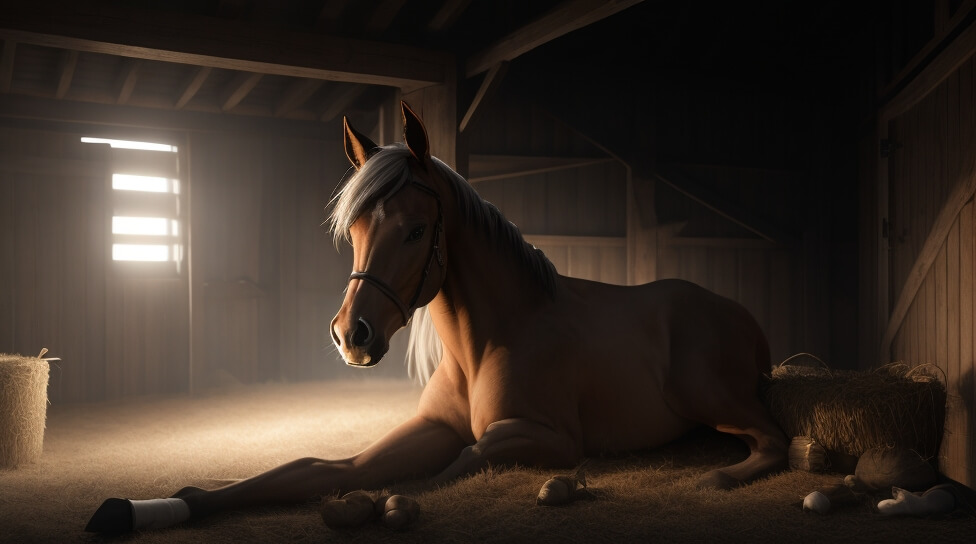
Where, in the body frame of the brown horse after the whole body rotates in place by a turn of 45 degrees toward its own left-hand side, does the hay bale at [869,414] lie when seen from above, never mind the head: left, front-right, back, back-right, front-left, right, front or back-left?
left

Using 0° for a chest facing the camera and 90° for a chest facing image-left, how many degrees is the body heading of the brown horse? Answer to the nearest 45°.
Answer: approximately 45°

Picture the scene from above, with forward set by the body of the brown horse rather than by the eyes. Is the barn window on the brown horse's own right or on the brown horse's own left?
on the brown horse's own right

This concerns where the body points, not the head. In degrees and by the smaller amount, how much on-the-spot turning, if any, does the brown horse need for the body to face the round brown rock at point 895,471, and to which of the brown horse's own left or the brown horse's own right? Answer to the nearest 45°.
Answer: approximately 135° to the brown horse's own left
